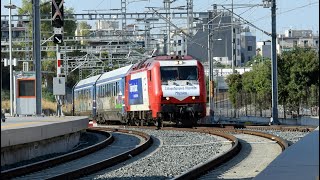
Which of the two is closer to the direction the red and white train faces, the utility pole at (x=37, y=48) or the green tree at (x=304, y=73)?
the green tree

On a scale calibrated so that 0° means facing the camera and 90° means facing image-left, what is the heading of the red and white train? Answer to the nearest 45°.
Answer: approximately 315°

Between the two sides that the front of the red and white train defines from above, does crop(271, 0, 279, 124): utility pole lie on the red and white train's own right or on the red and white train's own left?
on the red and white train's own left

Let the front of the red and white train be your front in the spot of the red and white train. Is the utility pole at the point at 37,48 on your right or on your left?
on your right

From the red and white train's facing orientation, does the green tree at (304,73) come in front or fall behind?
in front
